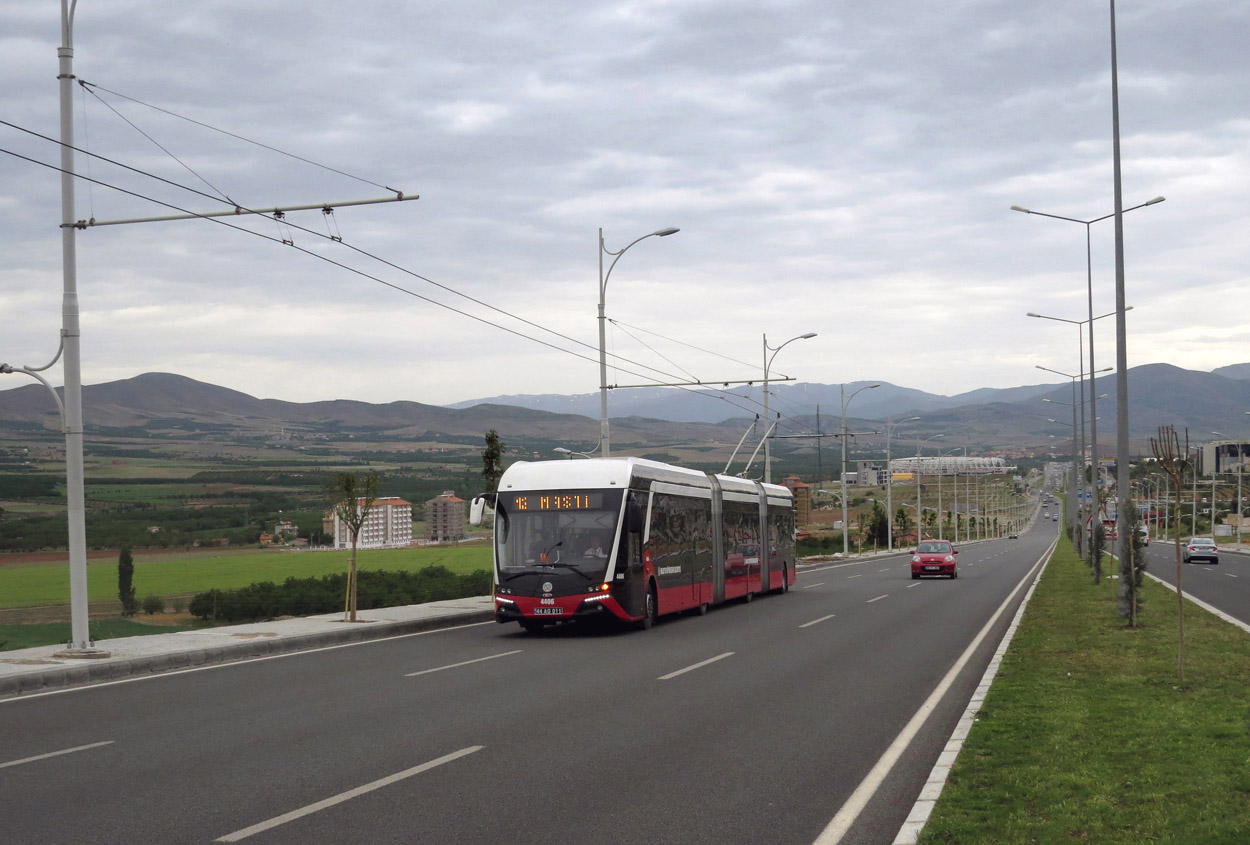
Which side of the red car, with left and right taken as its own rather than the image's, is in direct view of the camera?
front

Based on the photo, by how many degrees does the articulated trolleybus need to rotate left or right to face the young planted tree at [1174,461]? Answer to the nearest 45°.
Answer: approximately 90° to its left

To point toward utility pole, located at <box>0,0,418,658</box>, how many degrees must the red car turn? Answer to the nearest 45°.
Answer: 0° — it already faces it

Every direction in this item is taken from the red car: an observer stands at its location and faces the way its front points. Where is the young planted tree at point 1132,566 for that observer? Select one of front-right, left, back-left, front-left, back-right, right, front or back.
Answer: front

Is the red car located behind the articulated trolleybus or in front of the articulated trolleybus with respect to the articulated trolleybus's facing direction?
behind

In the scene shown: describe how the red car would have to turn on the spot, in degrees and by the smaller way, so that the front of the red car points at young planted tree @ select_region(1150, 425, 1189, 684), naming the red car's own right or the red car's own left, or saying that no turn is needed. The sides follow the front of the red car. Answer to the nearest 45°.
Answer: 0° — it already faces it

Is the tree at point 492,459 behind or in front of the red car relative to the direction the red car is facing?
in front

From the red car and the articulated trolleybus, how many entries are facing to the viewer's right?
0
